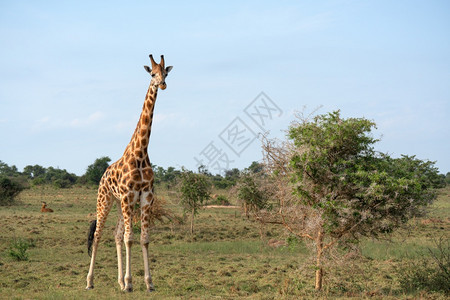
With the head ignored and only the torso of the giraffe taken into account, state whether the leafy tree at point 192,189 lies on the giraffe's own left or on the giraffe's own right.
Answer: on the giraffe's own left

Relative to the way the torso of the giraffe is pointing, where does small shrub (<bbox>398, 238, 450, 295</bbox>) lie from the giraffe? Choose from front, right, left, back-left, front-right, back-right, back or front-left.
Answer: front-left

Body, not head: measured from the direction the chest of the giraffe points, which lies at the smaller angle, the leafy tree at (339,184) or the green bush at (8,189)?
the leafy tree

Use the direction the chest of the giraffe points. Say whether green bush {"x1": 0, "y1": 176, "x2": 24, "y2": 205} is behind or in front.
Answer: behind

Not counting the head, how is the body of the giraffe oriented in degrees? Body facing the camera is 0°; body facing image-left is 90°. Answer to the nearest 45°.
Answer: approximately 315°

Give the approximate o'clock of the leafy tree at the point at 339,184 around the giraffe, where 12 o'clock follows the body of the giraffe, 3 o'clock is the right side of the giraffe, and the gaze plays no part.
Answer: The leafy tree is roughly at 11 o'clock from the giraffe.

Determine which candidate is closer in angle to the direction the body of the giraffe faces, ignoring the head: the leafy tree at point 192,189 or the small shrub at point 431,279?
the small shrub
